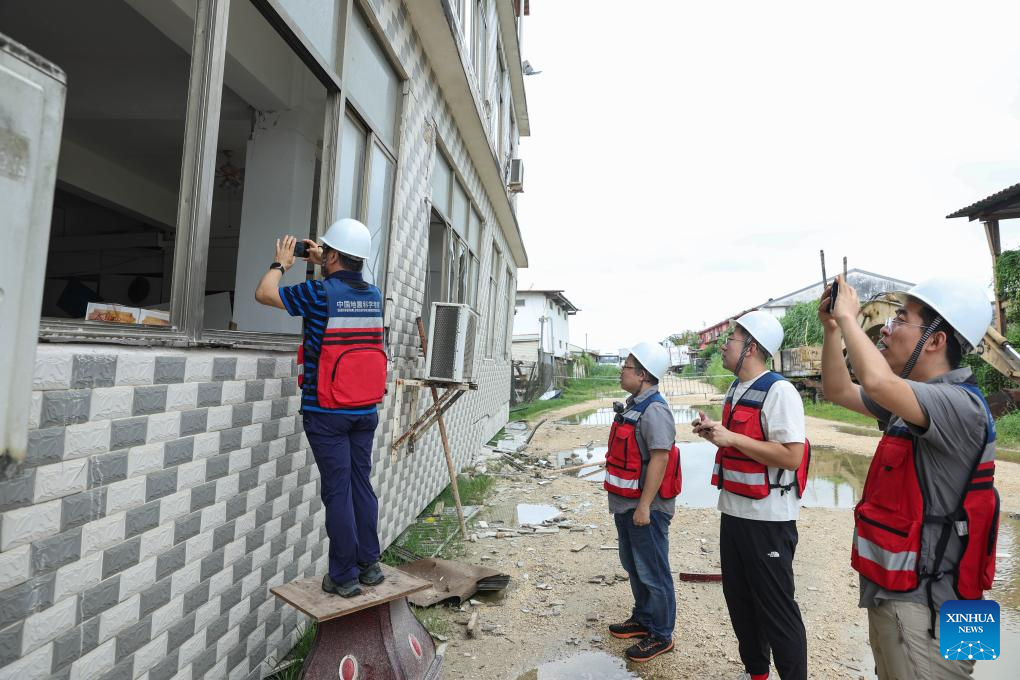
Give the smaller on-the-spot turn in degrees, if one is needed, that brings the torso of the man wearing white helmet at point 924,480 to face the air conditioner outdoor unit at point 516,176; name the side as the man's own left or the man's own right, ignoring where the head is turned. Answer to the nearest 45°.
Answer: approximately 45° to the man's own right

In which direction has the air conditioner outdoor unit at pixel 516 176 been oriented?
to the viewer's right

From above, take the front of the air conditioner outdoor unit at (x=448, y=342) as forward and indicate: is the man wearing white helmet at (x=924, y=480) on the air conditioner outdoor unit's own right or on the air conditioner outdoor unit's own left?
on the air conditioner outdoor unit's own right

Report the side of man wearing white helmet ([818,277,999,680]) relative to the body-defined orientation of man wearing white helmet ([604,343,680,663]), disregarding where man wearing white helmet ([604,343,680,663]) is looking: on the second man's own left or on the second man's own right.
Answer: on the second man's own left

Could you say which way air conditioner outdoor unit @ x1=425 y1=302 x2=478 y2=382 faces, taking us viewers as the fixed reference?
facing to the right of the viewer

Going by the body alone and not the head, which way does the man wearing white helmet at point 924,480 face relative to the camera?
to the viewer's left

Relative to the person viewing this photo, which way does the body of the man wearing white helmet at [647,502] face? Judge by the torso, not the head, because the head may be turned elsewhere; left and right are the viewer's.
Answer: facing to the left of the viewer
